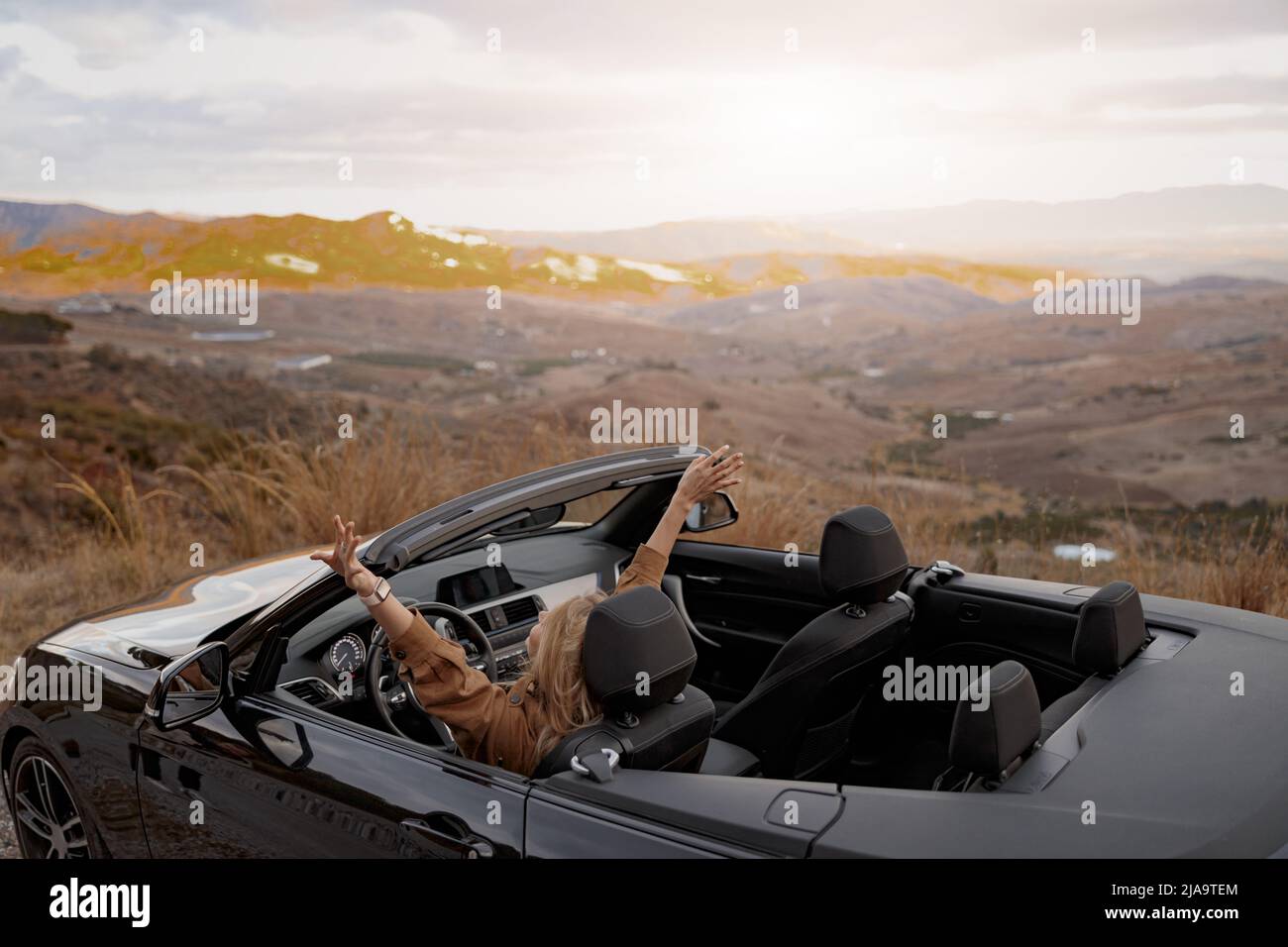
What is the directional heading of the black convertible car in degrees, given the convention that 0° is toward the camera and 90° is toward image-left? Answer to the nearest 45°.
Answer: approximately 135°

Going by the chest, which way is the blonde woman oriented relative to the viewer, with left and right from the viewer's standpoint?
facing away from the viewer and to the left of the viewer

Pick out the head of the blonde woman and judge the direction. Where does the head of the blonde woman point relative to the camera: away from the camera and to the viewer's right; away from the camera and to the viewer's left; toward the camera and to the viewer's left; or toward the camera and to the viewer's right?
away from the camera and to the viewer's left
